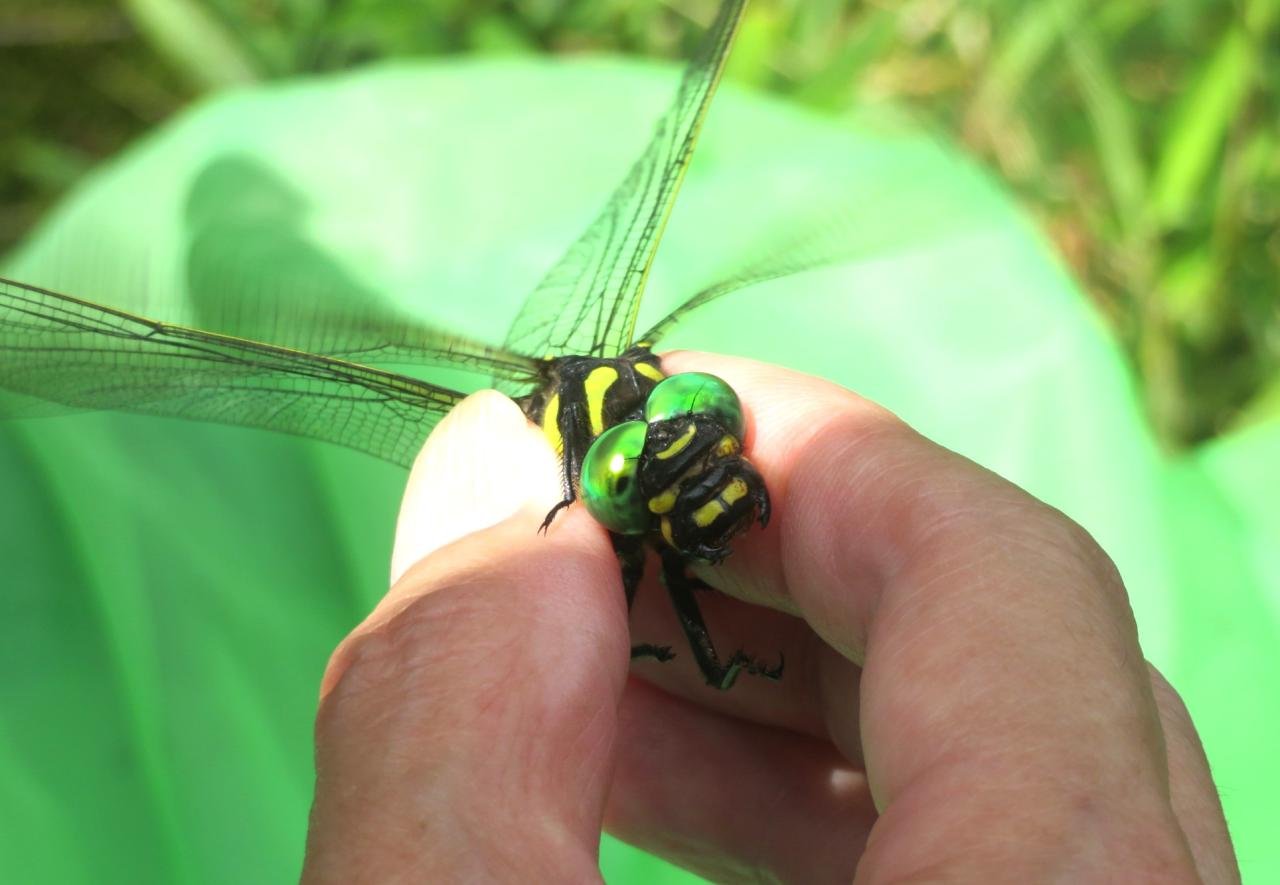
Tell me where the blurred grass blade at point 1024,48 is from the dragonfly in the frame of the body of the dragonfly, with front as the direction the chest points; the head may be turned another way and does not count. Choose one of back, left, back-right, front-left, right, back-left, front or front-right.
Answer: left

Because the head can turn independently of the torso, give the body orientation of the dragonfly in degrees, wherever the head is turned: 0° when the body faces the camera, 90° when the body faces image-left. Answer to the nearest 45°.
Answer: approximately 315°

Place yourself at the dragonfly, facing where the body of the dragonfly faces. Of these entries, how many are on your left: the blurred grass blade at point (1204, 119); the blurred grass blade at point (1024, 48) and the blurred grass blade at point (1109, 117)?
3

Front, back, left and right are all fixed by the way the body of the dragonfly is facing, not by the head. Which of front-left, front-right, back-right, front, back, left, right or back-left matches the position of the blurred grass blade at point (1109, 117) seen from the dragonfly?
left

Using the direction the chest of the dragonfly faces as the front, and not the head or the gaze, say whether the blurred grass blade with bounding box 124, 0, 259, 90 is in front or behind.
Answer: behind

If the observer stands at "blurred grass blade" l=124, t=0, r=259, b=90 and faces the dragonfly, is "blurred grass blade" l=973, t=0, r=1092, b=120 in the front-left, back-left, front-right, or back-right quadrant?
front-left

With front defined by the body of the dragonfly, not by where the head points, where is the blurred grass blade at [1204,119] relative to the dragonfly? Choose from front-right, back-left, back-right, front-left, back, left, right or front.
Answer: left
